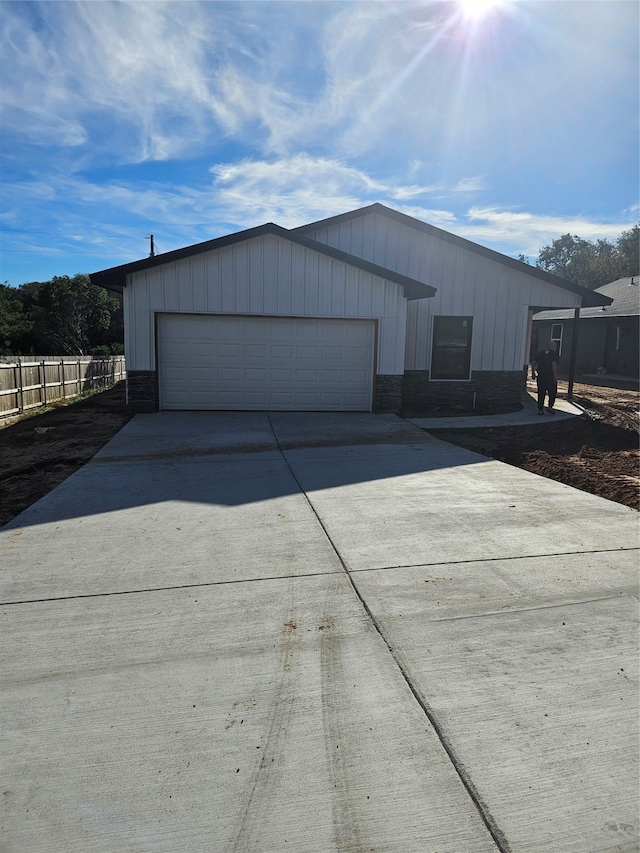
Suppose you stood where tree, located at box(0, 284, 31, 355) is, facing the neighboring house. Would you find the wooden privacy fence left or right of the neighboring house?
right

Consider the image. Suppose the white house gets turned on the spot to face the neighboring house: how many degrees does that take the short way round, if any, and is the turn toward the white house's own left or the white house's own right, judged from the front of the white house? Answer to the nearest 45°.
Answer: approximately 135° to the white house's own left

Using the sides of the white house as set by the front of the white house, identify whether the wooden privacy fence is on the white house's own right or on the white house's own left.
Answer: on the white house's own right

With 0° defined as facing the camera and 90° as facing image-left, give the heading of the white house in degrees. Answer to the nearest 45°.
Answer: approximately 0°

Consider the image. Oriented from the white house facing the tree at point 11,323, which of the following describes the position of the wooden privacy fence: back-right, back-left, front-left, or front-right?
front-left

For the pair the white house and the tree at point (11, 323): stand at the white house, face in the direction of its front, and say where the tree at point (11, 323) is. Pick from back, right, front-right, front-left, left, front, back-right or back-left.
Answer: back-right

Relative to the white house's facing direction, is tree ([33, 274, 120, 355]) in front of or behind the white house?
behind

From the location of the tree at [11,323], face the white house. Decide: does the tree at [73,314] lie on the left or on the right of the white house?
left

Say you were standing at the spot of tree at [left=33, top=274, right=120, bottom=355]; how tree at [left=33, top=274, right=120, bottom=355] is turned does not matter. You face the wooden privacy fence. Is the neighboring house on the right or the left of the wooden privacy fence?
left
